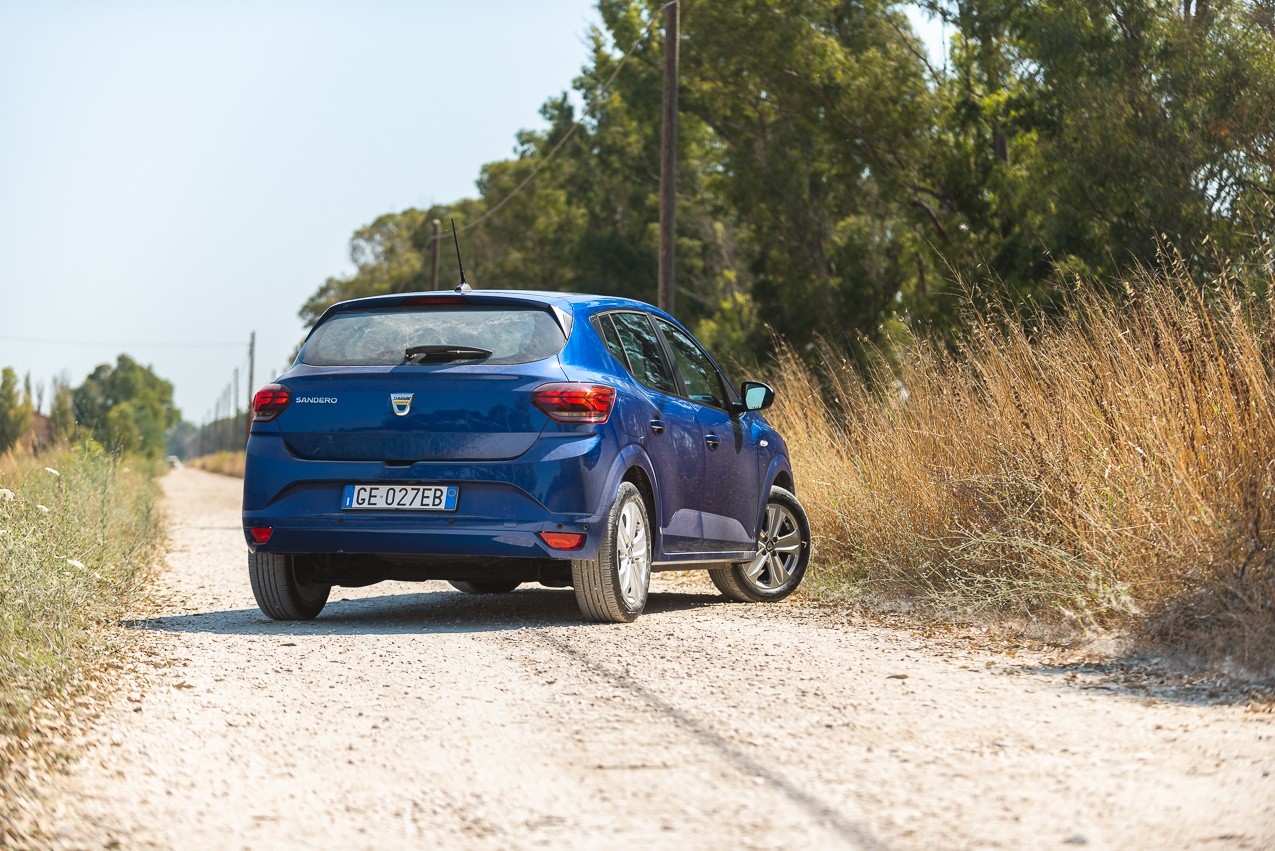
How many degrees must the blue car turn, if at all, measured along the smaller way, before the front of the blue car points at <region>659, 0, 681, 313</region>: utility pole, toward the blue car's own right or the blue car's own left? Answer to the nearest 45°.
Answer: approximately 45° to the blue car's own left

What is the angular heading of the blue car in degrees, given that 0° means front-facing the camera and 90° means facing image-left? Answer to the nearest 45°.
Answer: approximately 225°

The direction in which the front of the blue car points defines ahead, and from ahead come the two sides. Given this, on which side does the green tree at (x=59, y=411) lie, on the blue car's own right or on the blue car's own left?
on the blue car's own left

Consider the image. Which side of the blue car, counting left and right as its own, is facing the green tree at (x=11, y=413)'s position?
left

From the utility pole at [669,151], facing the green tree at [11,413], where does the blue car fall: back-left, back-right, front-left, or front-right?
back-left
